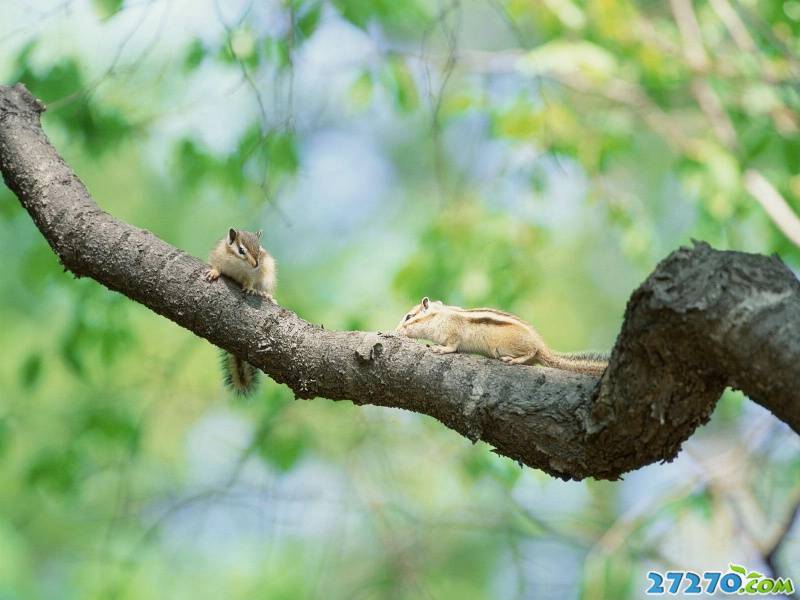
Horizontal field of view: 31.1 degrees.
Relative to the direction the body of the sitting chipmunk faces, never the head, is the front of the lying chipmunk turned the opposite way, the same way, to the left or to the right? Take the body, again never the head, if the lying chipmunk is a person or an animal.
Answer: to the right

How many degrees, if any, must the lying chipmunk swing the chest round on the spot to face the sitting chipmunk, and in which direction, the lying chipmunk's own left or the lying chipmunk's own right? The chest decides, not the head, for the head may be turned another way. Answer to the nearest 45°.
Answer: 0° — it already faces it

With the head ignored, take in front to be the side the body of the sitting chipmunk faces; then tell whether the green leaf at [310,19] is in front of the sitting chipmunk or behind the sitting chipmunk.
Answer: behind

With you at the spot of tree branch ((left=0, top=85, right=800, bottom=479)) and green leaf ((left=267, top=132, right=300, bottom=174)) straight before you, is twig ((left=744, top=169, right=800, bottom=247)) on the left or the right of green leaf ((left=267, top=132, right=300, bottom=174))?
right

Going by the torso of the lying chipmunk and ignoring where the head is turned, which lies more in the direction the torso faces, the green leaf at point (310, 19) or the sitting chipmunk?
the sitting chipmunk

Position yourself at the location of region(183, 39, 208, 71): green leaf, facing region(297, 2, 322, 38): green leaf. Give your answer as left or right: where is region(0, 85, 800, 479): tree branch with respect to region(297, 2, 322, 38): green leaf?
right

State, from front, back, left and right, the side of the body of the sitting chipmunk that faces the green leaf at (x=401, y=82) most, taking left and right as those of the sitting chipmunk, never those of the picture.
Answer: back

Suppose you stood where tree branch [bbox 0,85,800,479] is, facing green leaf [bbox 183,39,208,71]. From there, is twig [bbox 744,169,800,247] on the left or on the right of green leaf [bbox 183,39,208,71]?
right

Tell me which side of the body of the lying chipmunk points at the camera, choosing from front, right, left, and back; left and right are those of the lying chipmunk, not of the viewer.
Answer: left

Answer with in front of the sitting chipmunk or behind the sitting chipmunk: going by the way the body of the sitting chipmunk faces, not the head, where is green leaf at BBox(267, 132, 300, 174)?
behind

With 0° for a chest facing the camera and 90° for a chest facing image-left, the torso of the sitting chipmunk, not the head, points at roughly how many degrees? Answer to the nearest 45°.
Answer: approximately 0°

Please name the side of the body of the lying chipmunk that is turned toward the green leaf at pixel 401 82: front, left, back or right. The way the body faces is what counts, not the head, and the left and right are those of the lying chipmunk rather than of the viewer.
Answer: right

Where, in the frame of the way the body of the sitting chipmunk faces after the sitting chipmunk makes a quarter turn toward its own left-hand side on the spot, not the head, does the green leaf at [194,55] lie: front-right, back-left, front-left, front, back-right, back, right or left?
left
